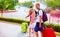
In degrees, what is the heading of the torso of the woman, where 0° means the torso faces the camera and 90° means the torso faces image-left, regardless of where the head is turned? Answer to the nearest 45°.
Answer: approximately 45°
